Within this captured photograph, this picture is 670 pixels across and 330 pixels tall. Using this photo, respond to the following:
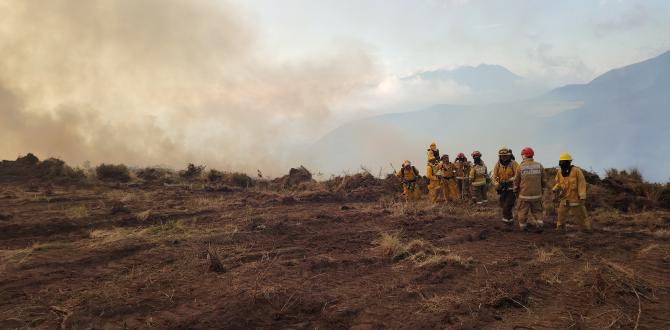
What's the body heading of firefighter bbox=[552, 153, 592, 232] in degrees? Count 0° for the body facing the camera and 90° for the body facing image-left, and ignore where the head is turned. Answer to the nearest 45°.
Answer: approximately 45°

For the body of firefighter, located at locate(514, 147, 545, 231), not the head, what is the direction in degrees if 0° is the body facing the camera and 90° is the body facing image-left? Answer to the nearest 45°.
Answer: approximately 180°

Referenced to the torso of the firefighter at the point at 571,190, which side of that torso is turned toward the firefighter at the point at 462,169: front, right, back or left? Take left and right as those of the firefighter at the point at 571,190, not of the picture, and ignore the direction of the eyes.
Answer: right

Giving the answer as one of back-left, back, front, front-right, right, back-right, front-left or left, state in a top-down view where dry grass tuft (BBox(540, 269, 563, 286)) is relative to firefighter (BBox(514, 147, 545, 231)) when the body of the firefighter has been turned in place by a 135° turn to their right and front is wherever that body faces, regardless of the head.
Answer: front-right

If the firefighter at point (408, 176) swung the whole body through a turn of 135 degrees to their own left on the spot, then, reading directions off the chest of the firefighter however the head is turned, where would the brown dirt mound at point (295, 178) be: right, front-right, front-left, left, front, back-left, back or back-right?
left

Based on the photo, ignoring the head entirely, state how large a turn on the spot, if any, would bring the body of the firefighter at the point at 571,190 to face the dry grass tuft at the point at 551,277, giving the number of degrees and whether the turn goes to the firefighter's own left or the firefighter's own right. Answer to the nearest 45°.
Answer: approximately 45° to the firefighter's own left

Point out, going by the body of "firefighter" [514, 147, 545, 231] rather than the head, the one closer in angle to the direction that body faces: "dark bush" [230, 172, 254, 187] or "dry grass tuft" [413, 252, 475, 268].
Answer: the dark bush

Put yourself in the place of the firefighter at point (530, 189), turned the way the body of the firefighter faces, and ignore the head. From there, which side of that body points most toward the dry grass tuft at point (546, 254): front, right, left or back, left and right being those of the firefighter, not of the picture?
back

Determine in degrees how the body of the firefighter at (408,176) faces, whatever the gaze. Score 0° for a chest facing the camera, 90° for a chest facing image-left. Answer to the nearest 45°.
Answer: approximately 0°

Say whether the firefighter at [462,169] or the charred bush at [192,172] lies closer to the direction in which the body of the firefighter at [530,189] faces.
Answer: the firefighter
